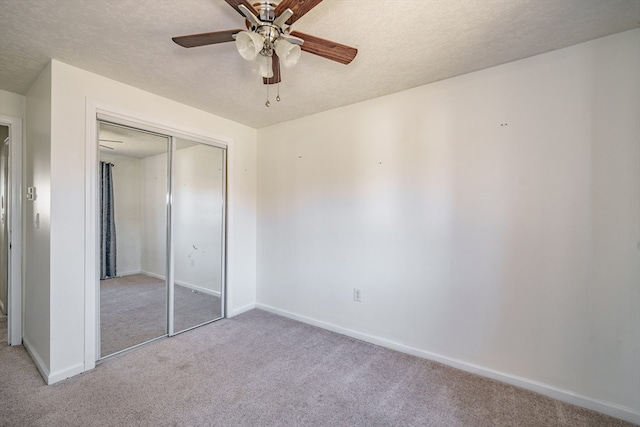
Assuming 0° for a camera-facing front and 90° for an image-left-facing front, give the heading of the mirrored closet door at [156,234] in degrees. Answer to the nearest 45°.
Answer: approximately 315°

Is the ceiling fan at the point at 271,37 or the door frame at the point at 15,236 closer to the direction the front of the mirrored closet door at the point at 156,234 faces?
the ceiling fan

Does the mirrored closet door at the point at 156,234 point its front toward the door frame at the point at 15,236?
no

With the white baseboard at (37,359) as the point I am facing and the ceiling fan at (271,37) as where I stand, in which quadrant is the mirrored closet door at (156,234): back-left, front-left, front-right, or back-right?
front-right

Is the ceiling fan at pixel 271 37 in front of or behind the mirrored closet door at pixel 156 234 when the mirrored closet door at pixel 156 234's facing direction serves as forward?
in front
